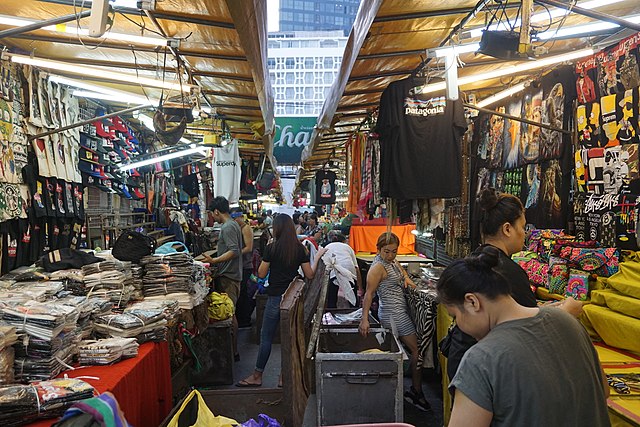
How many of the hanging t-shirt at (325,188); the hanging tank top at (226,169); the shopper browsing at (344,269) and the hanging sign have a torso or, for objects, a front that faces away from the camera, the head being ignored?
1

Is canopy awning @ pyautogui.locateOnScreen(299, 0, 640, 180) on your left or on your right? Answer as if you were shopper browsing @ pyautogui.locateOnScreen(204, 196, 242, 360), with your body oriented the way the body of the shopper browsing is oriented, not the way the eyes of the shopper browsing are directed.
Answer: on your left

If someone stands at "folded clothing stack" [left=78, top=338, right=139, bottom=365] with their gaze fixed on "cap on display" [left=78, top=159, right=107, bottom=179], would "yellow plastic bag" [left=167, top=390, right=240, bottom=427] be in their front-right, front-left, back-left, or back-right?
back-right

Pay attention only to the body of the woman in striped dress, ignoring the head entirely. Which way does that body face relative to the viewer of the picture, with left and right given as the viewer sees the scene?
facing the viewer and to the right of the viewer

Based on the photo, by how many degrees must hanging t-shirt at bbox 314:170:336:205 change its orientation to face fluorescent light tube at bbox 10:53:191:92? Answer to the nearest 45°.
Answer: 0° — it already faces it

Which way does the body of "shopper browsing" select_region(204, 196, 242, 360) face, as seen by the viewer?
to the viewer's left

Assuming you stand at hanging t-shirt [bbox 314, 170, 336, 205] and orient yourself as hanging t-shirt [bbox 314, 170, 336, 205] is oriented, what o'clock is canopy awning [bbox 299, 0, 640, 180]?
The canopy awning is roughly at 12 o'clock from the hanging t-shirt.

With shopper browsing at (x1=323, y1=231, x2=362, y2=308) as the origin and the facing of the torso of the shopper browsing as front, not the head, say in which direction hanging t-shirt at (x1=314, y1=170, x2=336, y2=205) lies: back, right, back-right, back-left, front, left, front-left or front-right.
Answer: front

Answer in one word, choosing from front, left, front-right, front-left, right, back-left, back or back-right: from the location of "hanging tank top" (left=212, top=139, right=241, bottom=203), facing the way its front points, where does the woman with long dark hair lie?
front

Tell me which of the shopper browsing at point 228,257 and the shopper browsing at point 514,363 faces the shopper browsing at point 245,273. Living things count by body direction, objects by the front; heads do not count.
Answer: the shopper browsing at point 514,363

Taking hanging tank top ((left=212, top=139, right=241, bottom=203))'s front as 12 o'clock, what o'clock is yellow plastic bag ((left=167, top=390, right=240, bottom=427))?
The yellow plastic bag is roughly at 12 o'clock from the hanging tank top.

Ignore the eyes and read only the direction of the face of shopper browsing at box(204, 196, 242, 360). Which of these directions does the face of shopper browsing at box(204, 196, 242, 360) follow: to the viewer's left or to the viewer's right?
to the viewer's left

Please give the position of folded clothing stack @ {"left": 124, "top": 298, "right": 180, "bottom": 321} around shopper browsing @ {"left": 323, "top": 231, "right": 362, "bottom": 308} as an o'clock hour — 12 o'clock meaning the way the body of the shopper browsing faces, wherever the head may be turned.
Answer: The folded clothing stack is roughly at 7 o'clock from the shopper browsing.

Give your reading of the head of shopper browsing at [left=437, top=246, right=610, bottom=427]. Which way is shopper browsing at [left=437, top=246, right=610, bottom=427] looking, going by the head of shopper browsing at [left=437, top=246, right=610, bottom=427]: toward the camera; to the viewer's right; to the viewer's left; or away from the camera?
to the viewer's left

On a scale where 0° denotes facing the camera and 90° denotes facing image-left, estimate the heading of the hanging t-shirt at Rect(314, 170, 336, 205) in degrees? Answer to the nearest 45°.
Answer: approximately 0°

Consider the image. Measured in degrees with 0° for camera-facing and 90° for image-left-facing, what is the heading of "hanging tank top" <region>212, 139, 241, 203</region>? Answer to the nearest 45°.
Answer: approximately 0°

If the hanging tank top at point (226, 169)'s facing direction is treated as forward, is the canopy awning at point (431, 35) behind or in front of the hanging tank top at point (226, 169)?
in front

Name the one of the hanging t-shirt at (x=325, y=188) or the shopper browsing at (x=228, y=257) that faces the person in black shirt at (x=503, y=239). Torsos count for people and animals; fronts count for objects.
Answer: the hanging t-shirt
